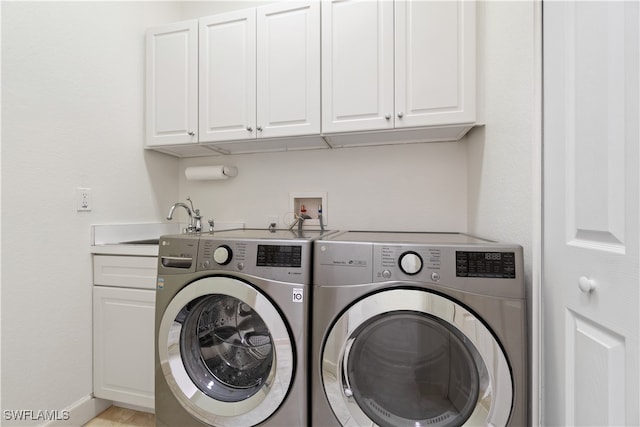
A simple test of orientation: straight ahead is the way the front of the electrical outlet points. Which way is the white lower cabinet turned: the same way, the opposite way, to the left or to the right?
to the right

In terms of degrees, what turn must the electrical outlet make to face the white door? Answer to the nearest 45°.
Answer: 0° — it already faces it

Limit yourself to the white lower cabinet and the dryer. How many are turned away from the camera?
0

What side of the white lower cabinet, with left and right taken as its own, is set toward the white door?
left

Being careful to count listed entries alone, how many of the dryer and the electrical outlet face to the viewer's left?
0

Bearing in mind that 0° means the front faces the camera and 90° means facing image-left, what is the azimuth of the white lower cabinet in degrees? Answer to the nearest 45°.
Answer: approximately 45°

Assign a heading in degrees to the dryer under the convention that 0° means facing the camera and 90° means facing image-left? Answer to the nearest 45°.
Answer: approximately 0°

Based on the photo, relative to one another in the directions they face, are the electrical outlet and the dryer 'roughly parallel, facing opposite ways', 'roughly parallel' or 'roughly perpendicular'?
roughly perpendicular

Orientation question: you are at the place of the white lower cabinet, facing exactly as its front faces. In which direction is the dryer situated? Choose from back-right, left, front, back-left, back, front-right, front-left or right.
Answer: left

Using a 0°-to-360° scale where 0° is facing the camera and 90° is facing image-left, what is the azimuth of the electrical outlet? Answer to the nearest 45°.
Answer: approximately 315°

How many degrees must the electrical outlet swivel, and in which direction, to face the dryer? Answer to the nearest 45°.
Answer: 0° — it already faces it
